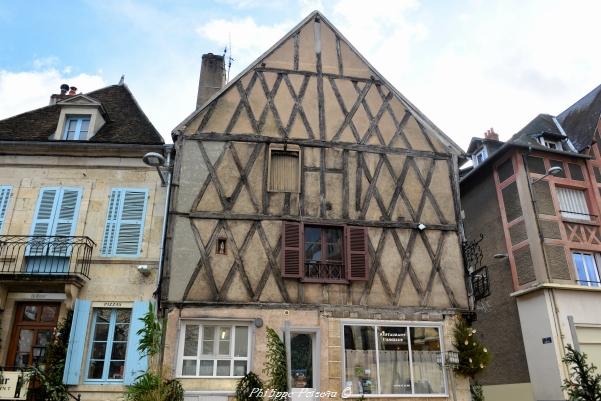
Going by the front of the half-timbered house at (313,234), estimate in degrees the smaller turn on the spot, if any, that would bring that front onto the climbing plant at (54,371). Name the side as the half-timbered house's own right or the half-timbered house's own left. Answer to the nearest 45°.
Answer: approximately 90° to the half-timbered house's own right

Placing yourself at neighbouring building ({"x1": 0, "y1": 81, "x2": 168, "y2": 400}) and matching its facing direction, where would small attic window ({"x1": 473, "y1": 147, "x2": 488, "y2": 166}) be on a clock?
The small attic window is roughly at 9 o'clock from the neighbouring building.

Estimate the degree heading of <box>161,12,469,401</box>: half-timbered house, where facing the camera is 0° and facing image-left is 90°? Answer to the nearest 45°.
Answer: approximately 0°

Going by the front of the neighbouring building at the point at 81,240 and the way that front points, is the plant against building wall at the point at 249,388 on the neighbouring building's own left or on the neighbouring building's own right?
on the neighbouring building's own left

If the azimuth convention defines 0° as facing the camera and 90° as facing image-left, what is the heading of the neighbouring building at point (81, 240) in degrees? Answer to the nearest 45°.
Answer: approximately 0°

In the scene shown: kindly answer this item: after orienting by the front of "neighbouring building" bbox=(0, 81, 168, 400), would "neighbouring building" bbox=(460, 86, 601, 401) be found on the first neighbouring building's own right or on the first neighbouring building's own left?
on the first neighbouring building's own left

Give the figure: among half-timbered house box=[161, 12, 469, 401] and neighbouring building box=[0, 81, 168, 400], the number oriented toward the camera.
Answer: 2

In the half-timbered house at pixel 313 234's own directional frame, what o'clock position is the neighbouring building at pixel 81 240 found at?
The neighbouring building is roughly at 3 o'clock from the half-timbered house.
